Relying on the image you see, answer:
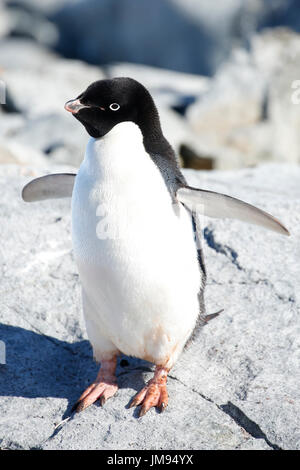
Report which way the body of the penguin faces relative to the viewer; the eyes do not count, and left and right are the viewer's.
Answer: facing the viewer and to the left of the viewer
